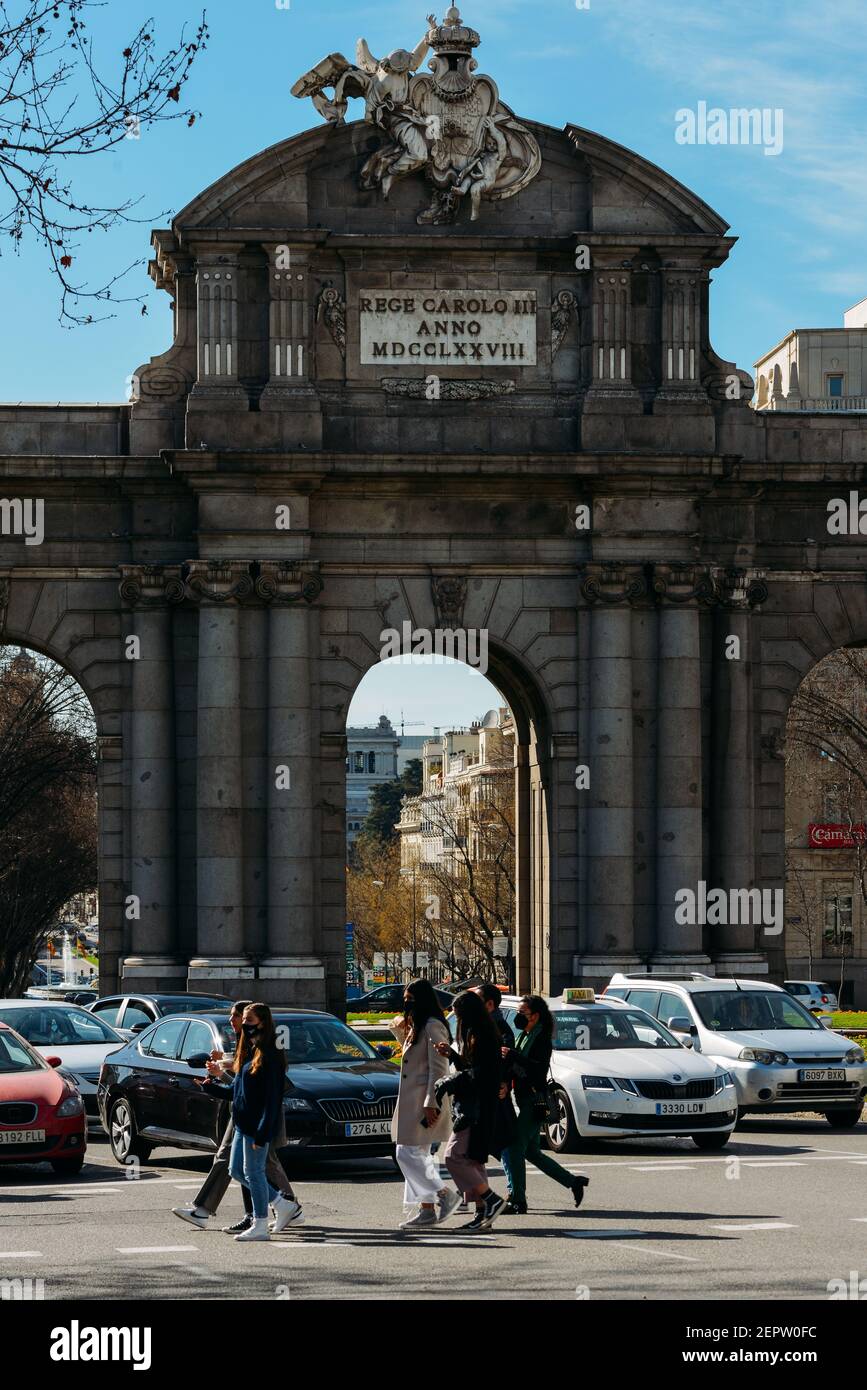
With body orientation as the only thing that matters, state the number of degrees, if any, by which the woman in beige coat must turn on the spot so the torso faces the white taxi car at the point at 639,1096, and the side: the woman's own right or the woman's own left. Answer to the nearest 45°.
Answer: approximately 90° to the woman's own right

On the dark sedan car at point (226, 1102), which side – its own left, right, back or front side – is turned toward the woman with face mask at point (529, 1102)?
front

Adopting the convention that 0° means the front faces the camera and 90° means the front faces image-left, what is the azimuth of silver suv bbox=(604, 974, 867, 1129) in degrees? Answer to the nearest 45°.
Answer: approximately 315°

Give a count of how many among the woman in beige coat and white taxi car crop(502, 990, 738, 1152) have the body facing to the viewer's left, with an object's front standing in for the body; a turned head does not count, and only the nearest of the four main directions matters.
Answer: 1

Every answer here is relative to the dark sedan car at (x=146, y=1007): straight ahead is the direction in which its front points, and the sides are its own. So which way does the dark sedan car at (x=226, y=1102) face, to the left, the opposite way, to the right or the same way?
the same way

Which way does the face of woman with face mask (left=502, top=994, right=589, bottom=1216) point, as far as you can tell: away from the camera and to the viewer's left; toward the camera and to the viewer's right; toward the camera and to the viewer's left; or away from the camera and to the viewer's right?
toward the camera and to the viewer's left

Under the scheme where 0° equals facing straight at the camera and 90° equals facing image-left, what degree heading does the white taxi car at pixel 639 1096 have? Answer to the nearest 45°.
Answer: approximately 315°

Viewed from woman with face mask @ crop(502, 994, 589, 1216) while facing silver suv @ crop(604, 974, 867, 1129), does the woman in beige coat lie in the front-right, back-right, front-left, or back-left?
back-left

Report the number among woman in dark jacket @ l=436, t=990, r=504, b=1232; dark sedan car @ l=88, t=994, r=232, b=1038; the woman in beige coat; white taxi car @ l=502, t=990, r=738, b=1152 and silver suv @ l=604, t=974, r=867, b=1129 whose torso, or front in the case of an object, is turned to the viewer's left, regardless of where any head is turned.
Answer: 2

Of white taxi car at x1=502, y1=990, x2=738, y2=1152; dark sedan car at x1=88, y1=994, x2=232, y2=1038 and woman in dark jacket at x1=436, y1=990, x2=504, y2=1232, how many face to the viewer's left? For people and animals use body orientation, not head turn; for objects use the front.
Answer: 1

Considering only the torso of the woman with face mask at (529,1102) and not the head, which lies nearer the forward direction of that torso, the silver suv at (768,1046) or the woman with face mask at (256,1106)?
the woman with face mask

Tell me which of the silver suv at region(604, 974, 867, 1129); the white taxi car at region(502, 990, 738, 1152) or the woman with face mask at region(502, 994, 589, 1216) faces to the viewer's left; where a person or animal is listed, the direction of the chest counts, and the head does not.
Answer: the woman with face mask

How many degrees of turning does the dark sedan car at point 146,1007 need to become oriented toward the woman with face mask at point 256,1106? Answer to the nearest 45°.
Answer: approximately 45° to its right

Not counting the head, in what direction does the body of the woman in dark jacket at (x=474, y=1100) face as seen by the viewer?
to the viewer's left

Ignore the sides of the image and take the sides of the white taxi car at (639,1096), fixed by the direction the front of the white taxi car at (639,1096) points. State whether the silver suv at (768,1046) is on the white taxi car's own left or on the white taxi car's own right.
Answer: on the white taxi car's own left
